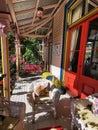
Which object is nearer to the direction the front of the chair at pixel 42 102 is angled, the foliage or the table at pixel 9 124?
the table

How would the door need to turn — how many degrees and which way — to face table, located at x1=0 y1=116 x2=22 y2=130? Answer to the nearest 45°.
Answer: approximately 45° to its left

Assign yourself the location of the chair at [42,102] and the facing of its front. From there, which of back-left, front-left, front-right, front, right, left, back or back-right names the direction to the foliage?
back

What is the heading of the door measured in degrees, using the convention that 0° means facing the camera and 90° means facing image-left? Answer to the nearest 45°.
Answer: approximately 45°

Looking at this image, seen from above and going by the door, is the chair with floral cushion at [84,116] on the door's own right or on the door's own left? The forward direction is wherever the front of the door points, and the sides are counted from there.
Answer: on the door's own left

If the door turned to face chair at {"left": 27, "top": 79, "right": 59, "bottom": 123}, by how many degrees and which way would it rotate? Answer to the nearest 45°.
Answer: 0° — it already faces it

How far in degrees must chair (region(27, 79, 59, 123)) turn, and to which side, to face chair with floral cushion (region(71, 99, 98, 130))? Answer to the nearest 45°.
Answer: approximately 45° to its left

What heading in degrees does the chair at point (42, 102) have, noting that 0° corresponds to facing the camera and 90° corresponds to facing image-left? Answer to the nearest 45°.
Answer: approximately 0°
